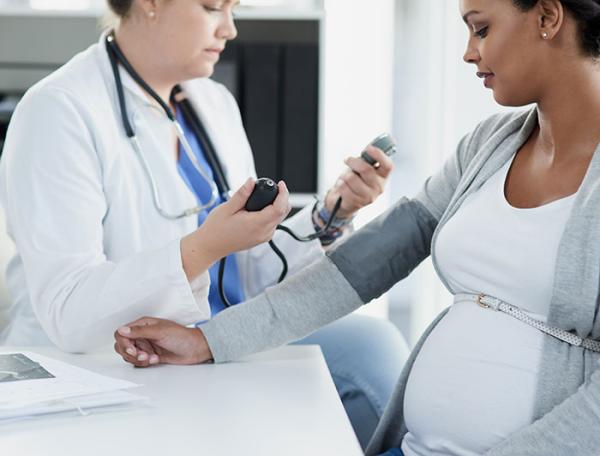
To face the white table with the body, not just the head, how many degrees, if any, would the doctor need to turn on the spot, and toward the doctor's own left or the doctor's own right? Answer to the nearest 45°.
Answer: approximately 45° to the doctor's own right

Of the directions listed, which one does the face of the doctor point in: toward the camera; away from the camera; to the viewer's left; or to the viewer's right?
to the viewer's right

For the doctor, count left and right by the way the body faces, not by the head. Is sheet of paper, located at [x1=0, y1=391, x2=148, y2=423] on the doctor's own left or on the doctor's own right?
on the doctor's own right

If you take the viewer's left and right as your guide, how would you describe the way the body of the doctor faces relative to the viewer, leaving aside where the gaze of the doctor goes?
facing the viewer and to the right of the viewer

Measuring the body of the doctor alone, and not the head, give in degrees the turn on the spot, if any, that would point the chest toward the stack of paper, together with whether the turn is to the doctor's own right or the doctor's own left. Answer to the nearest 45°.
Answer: approximately 45° to the doctor's own right
